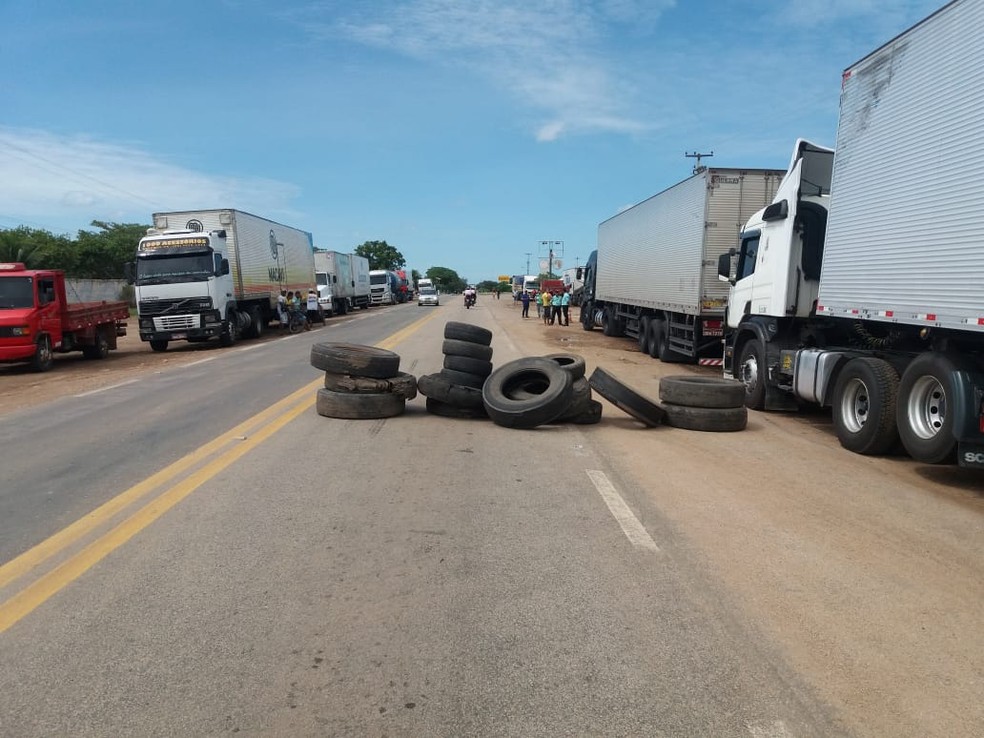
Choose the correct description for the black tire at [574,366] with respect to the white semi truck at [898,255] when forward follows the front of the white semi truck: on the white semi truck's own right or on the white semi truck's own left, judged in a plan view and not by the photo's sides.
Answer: on the white semi truck's own left

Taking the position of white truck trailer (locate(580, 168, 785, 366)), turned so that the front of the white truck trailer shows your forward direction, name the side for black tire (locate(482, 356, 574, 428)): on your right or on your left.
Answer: on your left

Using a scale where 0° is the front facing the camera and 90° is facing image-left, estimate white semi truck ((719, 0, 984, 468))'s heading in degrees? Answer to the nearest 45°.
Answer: approximately 135°

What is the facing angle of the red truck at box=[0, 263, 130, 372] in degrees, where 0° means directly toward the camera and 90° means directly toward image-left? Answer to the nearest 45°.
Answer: approximately 45°

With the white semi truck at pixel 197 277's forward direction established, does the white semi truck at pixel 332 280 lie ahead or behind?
behind

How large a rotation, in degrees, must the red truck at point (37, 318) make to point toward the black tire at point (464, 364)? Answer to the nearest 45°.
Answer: approximately 90° to its left

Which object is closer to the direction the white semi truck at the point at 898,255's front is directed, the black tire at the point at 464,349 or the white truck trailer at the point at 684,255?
the white truck trailer

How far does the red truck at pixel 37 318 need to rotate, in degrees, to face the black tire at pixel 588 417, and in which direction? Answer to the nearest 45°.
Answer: approximately 90° to its left

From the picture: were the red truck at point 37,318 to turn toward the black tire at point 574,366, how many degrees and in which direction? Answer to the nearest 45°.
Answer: approximately 90° to its left
